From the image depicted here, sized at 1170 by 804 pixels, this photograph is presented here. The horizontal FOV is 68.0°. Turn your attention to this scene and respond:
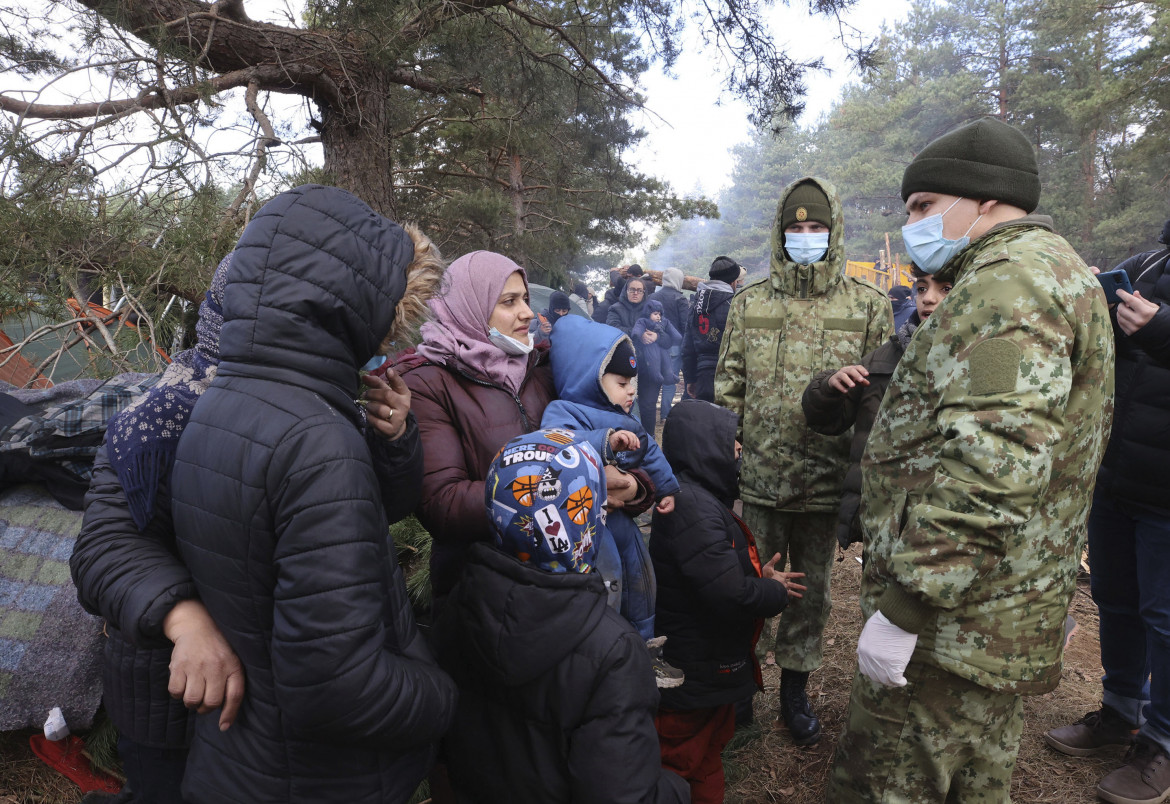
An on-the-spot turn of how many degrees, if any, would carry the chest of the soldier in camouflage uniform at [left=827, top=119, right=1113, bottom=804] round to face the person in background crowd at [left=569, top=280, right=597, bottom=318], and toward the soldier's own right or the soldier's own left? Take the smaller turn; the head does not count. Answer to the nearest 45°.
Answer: approximately 45° to the soldier's own right

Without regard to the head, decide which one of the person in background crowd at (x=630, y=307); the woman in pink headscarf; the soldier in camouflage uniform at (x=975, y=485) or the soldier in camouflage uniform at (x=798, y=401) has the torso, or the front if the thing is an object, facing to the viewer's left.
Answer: the soldier in camouflage uniform at (x=975, y=485)

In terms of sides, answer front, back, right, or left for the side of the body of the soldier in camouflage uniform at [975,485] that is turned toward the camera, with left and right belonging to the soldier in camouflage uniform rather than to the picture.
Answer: left

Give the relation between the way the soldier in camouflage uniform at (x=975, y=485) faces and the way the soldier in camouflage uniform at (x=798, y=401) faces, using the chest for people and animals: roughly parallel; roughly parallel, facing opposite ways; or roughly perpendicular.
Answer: roughly perpendicular

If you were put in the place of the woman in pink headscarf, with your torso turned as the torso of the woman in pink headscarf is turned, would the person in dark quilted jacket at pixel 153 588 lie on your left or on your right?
on your right

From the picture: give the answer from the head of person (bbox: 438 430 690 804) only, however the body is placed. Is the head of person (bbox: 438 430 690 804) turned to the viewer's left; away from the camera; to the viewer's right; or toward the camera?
away from the camera

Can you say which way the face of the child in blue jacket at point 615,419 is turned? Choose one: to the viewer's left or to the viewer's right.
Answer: to the viewer's right
